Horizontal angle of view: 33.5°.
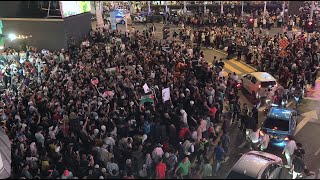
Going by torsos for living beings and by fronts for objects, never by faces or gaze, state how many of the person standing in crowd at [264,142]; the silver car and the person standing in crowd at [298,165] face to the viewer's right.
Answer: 0

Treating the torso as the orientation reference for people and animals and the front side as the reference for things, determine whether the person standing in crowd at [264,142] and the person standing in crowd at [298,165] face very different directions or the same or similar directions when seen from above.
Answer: same or similar directions

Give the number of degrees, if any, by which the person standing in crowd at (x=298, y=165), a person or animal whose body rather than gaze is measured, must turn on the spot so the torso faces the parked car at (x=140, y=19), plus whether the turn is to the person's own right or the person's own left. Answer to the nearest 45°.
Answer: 0° — they already face it

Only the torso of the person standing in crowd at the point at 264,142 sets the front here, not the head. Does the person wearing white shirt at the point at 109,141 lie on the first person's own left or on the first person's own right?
on the first person's own left

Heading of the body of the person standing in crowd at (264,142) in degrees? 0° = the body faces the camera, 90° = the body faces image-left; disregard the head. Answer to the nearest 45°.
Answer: approximately 135°

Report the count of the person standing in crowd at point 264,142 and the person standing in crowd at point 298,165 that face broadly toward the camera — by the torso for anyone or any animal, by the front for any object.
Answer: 0

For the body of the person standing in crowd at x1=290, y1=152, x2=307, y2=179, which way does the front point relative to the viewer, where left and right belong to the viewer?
facing away from the viewer and to the left of the viewer

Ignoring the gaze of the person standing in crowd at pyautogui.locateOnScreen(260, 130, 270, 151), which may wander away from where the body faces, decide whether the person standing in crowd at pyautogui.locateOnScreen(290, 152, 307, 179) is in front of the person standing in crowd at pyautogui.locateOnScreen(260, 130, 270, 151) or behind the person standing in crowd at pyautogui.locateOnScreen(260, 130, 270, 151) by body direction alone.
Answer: behind
